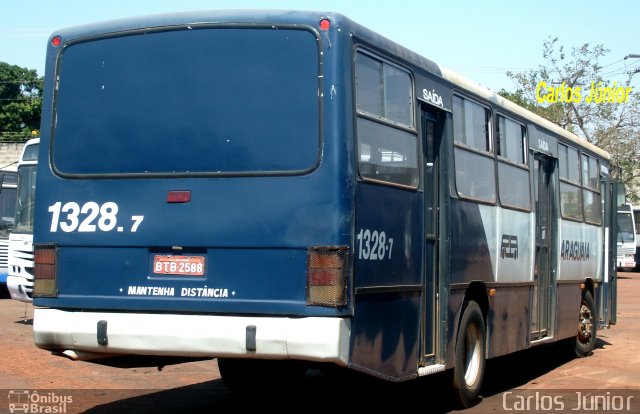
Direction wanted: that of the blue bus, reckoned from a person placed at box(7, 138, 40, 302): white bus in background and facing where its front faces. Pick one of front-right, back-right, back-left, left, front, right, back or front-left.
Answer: front-left

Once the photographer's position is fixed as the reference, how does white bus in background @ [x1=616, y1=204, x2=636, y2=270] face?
facing the viewer

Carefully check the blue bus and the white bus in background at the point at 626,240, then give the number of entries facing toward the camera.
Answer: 1

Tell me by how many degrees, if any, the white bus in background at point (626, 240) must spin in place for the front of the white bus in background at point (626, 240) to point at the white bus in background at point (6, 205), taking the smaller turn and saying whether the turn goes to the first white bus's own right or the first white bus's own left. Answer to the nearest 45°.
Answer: approximately 45° to the first white bus's own right

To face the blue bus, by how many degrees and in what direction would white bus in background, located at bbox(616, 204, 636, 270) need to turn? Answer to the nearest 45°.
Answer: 0° — it already faces it

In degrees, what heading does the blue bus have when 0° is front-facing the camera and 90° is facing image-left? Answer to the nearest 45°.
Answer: approximately 225°

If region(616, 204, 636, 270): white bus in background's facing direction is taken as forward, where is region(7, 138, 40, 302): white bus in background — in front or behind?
in front

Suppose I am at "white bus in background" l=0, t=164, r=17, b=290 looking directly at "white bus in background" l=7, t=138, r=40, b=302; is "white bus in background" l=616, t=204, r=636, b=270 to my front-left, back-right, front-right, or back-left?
back-left

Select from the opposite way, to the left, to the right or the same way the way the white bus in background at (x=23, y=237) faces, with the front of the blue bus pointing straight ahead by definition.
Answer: the opposite way

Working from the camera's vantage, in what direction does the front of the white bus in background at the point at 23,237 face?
facing the viewer and to the left of the viewer

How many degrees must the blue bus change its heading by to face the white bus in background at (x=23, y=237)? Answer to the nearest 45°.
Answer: approximately 90° to its left
